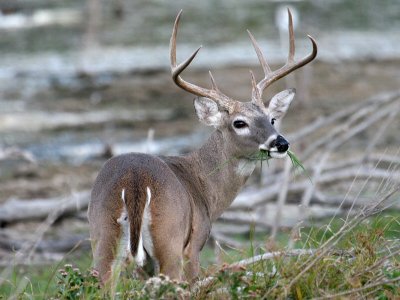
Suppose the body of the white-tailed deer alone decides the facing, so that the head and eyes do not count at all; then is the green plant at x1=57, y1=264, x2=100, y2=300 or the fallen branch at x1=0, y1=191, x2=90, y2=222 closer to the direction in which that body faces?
the fallen branch

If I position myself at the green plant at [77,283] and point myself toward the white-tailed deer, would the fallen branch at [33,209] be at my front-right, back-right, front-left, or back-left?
front-left

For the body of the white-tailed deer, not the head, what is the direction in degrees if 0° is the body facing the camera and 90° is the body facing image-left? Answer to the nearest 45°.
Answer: approximately 225°

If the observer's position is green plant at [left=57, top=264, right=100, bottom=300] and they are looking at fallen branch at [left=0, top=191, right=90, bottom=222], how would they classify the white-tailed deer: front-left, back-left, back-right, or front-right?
front-right

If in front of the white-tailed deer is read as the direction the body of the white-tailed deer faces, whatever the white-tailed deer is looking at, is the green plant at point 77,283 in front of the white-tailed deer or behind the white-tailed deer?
behind

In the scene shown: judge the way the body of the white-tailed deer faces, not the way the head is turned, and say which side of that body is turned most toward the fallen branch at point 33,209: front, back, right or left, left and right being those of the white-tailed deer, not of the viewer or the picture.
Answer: left
